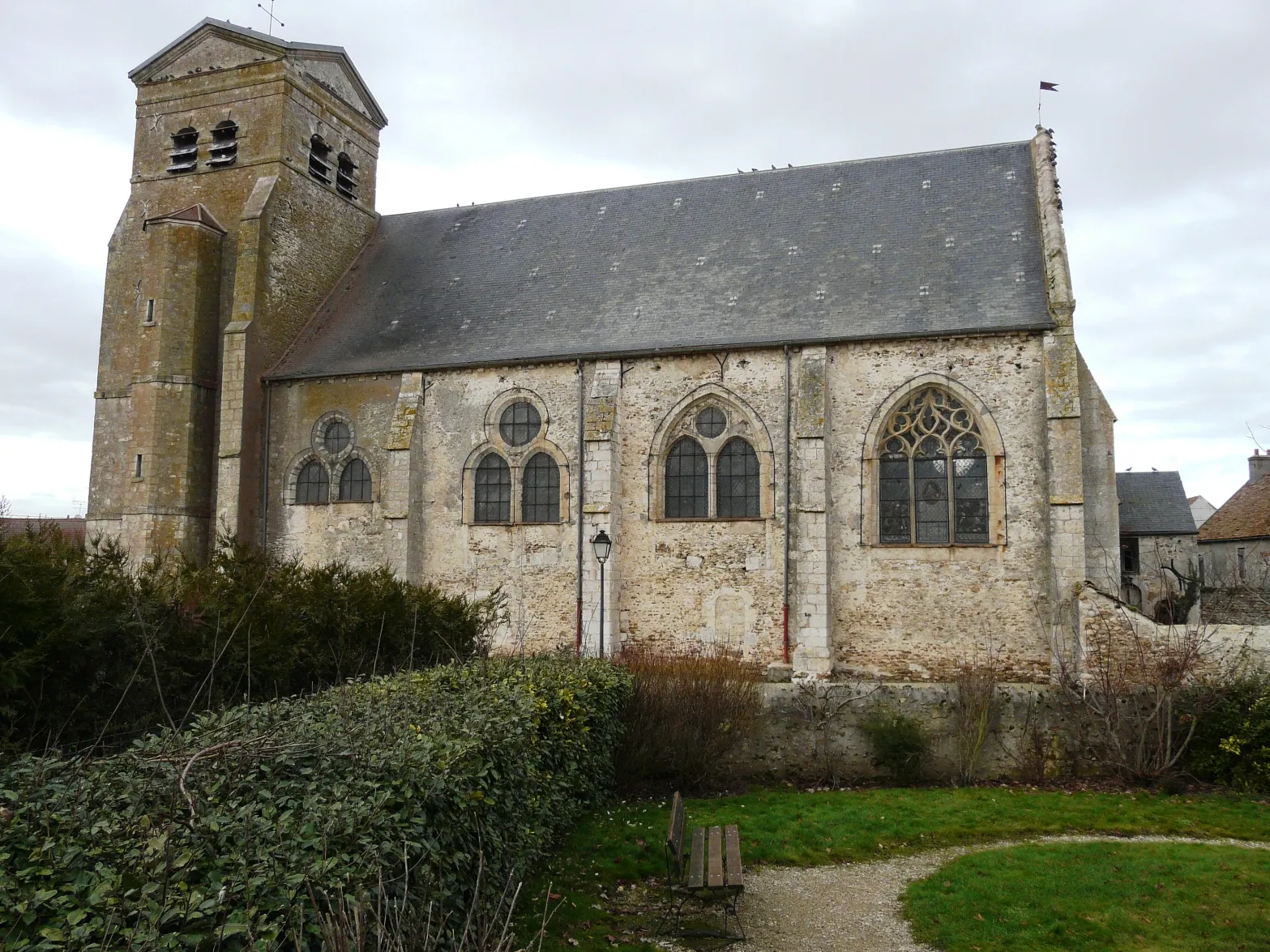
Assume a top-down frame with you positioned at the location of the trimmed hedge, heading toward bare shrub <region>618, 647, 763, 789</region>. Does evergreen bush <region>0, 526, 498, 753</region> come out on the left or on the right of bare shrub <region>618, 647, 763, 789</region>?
left

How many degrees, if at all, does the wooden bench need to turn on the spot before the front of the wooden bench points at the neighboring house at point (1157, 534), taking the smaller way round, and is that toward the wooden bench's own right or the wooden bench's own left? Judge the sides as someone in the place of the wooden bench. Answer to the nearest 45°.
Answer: approximately 45° to the wooden bench's own left

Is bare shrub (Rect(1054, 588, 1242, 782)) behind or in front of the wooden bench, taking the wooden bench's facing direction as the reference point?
in front

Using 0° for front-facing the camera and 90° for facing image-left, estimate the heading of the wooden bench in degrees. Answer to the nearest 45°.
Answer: approximately 270°

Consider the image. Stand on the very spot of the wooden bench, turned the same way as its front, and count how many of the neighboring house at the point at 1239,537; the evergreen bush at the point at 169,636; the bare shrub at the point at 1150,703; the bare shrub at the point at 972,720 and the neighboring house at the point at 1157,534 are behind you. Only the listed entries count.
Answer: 1

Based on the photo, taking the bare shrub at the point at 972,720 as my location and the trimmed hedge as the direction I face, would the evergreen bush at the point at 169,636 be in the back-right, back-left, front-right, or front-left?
front-right

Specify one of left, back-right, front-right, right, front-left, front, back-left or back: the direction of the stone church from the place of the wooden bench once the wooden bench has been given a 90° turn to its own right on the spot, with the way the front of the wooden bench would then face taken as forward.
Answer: back

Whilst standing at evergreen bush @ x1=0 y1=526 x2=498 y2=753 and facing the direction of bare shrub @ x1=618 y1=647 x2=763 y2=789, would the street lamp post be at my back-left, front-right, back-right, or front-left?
front-left

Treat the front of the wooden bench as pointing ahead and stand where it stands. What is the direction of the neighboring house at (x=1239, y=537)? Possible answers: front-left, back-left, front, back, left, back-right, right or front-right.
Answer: front-left

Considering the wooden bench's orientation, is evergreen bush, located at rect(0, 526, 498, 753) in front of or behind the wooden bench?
behind

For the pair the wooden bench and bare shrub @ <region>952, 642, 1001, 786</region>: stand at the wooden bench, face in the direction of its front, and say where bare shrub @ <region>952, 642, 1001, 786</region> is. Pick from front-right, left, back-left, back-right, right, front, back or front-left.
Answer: front-left

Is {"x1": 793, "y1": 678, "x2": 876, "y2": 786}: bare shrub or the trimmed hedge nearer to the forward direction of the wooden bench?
the bare shrub

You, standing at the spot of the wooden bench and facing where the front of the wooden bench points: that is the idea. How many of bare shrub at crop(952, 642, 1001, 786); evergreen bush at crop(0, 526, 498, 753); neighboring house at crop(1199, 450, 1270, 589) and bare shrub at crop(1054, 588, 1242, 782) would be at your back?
1
